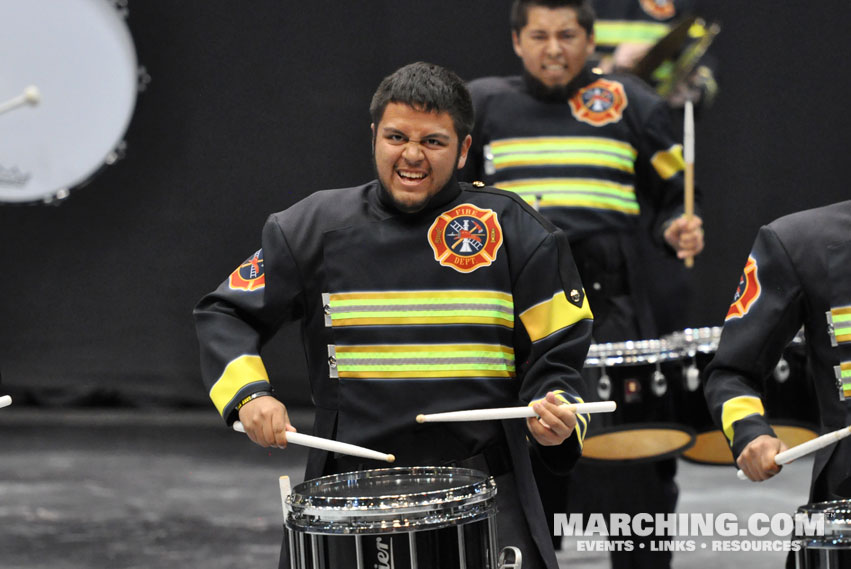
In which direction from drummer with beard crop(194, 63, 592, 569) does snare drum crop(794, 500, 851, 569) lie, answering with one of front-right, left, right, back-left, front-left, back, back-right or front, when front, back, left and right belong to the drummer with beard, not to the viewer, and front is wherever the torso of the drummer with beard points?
front-left

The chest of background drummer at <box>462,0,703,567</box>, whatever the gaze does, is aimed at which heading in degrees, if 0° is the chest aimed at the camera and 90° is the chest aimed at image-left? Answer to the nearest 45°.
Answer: approximately 0°

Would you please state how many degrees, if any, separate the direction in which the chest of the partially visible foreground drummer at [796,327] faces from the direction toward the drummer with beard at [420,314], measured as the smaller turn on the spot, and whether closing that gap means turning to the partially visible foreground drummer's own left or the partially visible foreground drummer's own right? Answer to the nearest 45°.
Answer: approximately 90° to the partially visible foreground drummer's own right

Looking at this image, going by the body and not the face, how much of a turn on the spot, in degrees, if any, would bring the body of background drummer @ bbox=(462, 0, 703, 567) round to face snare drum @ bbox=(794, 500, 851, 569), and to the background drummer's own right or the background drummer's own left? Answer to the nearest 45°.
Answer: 0° — they already face it

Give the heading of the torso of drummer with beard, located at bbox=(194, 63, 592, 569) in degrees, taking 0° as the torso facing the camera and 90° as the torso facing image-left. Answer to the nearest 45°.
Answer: approximately 0°
